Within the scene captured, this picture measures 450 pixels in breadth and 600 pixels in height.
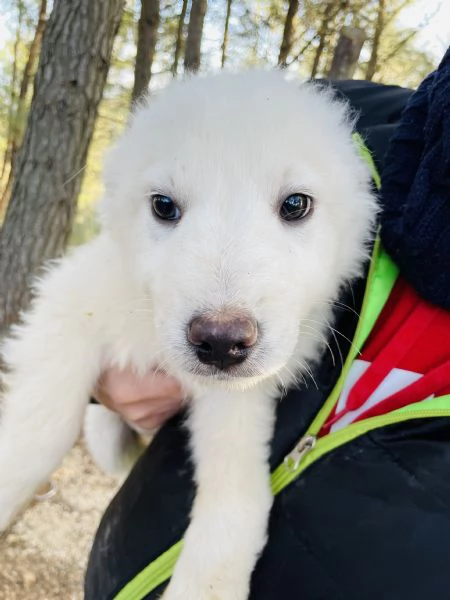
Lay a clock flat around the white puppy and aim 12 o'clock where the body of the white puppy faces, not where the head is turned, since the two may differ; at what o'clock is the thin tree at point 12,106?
The thin tree is roughly at 5 o'clock from the white puppy.

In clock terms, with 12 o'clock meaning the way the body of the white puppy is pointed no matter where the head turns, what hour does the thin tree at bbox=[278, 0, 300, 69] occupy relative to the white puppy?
The thin tree is roughly at 6 o'clock from the white puppy.

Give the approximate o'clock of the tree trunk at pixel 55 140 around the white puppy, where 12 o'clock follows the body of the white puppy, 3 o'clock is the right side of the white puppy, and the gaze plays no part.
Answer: The tree trunk is roughly at 5 o'clock from the white puppy.

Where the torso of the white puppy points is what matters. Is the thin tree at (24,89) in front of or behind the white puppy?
behind

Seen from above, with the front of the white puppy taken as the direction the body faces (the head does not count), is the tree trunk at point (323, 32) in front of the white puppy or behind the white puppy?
behind

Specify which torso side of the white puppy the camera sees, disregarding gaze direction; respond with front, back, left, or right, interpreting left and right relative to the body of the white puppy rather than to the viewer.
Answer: front

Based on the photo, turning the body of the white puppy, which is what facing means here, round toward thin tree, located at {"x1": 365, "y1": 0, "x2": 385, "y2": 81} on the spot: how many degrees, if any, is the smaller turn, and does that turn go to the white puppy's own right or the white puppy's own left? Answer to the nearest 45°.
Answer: approximately 180°

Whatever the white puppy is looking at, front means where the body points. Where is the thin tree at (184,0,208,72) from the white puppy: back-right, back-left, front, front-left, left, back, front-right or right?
back

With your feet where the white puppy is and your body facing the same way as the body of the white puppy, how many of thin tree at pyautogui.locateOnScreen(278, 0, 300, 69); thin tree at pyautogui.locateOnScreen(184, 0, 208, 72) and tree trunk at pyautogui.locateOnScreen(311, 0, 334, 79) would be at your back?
3
